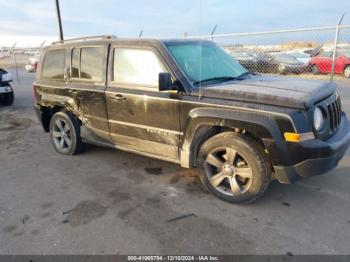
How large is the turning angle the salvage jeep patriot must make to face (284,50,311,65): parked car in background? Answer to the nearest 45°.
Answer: approximately 90° to its left

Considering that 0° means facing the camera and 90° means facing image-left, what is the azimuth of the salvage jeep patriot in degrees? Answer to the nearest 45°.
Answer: approximately 315°

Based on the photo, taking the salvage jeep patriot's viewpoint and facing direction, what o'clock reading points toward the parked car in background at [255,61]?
The parked car in background is roughly at 8 o'clock from the salvage jeep patriot.

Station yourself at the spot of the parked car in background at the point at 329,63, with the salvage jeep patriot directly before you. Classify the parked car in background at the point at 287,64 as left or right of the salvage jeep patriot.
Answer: right

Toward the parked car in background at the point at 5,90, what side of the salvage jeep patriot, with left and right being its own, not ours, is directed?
back

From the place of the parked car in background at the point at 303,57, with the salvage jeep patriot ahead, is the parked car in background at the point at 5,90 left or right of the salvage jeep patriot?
right

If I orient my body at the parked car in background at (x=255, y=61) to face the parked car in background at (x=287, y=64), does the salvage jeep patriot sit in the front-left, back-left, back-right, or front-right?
back-right

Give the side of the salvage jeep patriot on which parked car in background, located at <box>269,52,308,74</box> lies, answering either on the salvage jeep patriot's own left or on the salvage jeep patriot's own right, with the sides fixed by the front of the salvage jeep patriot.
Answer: on the salvage jeep patriot's own left

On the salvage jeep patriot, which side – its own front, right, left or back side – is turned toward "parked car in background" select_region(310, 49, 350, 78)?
left
